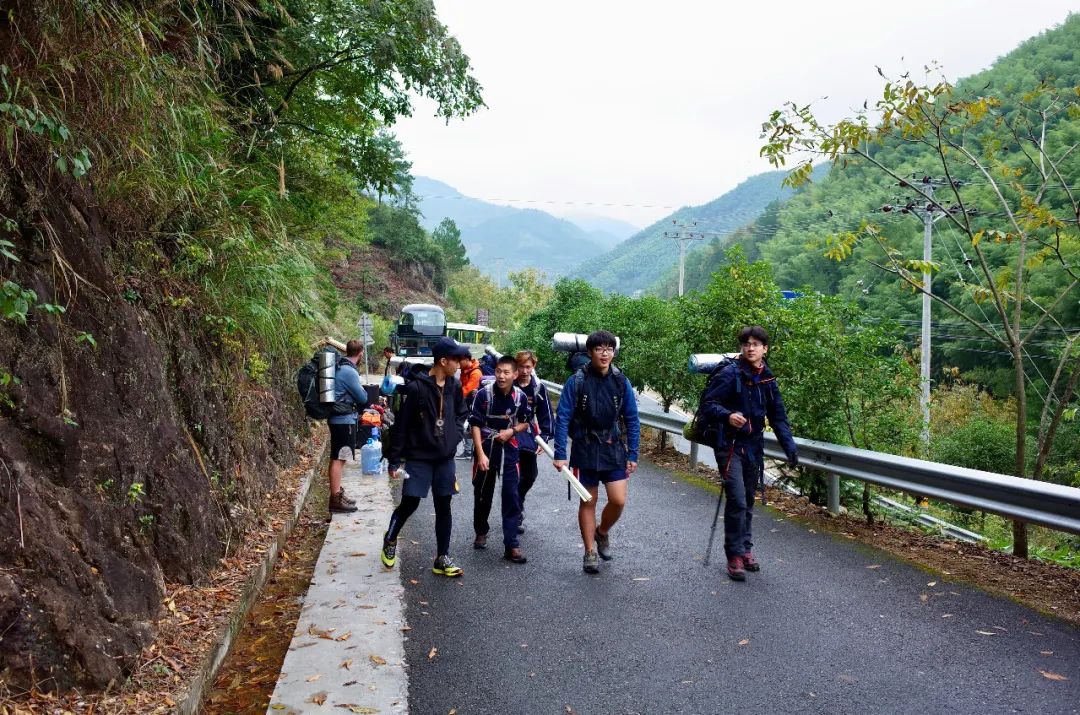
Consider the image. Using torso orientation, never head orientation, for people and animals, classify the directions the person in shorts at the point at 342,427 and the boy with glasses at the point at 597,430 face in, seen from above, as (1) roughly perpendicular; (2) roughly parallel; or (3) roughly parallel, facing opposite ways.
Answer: roughly perpendicular

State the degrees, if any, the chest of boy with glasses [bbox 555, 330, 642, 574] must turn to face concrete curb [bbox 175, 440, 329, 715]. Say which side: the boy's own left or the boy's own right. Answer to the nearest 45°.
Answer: approximately 45° to the boy's own right

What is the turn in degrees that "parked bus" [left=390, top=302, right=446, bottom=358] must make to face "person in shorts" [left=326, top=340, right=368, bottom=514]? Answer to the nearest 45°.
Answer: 0° — it already faces them

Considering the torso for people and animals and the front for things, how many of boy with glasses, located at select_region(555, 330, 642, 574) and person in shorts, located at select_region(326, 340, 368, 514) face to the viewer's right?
1

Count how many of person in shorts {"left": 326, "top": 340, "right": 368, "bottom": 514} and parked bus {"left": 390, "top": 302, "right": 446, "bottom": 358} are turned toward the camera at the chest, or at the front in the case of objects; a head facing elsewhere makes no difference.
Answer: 1

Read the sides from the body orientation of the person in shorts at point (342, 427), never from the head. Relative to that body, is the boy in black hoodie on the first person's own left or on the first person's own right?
on the first person's own right

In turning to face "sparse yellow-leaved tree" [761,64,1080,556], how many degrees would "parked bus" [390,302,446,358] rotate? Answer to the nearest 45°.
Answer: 0° — it already faces it

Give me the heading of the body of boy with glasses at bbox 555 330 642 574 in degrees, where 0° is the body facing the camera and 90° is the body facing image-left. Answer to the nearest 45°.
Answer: approximately 0°

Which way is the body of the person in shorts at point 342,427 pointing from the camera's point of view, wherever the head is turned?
to the viewer's right

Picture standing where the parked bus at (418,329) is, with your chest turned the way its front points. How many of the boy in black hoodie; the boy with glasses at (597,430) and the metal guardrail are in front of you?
3

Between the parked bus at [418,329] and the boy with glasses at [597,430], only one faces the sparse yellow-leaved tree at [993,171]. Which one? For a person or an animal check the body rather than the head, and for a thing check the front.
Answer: the parked bus

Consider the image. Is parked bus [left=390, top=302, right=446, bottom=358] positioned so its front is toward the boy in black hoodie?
yes

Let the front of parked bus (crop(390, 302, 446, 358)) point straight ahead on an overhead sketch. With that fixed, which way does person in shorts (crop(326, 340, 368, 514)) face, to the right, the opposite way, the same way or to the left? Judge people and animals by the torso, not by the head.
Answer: to the left
